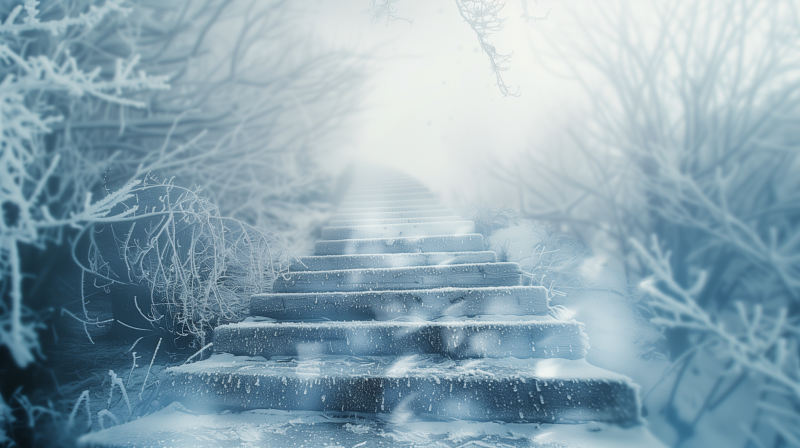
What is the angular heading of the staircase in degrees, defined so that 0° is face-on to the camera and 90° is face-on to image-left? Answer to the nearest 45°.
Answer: approximately 0°

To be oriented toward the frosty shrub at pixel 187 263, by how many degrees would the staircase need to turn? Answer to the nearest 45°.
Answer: approximately 135° to its right

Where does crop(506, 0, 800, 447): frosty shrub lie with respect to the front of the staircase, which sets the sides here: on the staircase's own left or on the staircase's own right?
on the staircase's own left
